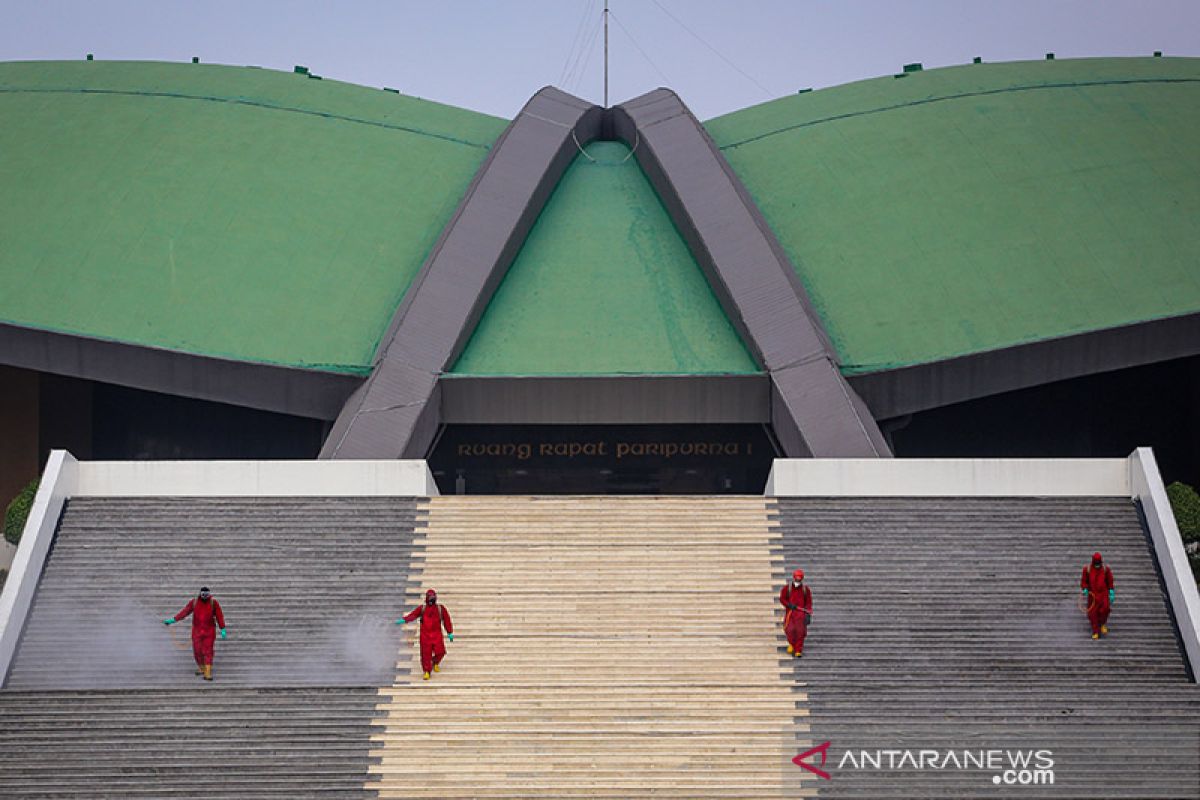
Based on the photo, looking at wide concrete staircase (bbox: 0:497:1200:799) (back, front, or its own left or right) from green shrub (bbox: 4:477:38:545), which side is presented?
right

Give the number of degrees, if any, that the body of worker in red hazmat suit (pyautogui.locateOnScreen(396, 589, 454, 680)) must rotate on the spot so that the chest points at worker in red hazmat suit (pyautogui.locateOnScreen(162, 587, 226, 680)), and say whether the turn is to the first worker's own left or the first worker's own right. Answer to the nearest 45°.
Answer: approximately 90° to the first worker's own right

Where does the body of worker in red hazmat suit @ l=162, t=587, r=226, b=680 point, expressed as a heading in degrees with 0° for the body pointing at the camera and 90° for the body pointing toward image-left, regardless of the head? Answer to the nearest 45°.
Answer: approximately 0°

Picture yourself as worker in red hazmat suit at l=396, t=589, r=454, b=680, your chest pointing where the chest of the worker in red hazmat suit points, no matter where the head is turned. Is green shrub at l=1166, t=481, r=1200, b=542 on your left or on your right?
on your left

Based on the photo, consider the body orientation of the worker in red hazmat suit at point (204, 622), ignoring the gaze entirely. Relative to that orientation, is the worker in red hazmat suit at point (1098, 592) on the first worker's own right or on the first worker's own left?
on the first worker's own left

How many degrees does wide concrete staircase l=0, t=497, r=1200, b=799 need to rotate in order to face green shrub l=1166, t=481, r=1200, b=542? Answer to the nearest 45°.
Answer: approximately 90° to its left

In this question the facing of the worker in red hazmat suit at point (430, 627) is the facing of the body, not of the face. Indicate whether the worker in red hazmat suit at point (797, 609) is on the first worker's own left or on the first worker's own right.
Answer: on the first worker's own left

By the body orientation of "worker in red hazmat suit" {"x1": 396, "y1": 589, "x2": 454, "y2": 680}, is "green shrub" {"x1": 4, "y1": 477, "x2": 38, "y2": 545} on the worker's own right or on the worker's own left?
on the worker's own right
